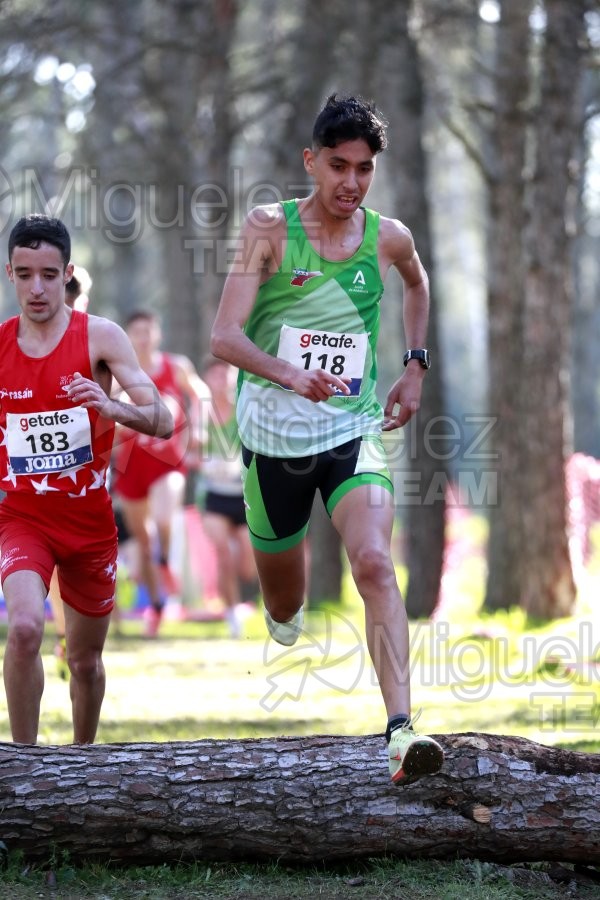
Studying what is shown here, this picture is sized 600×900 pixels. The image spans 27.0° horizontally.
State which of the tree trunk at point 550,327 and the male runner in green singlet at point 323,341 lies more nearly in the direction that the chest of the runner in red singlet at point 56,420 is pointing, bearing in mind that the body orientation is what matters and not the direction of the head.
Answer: the male runner in green singlet

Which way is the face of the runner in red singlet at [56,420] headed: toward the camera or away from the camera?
toward the camera

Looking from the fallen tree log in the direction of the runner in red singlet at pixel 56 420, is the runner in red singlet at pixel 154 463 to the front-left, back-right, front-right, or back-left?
front-right

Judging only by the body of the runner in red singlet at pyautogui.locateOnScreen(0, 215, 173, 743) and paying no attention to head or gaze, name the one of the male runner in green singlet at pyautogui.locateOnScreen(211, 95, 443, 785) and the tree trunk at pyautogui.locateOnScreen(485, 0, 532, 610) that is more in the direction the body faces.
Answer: the male runner in green singlet

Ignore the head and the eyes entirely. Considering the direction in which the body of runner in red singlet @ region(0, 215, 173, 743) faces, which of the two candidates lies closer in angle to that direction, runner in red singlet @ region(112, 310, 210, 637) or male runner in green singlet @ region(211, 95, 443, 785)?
the male runner in green singlet

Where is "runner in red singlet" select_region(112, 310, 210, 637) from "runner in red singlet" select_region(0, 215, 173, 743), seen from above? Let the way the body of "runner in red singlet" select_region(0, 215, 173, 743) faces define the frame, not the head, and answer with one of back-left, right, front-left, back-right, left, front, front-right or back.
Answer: back

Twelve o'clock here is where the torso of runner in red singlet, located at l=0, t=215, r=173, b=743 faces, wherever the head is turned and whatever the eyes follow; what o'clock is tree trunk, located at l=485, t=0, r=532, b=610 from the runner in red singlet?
The tree trunk is roughly at 7 o'clock from the runner in red singlet.

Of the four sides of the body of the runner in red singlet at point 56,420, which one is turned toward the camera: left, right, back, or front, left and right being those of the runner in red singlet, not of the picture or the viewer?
front

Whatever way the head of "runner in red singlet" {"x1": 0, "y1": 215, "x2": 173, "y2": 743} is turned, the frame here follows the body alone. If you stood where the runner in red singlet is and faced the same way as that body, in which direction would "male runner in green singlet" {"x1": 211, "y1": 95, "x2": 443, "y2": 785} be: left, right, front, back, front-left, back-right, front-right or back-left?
left

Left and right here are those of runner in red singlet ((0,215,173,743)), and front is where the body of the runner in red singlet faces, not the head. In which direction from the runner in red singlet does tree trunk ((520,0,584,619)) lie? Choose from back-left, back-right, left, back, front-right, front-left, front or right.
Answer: back-left

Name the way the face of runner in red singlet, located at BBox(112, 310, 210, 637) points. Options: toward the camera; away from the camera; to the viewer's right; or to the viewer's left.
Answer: toward the camera
